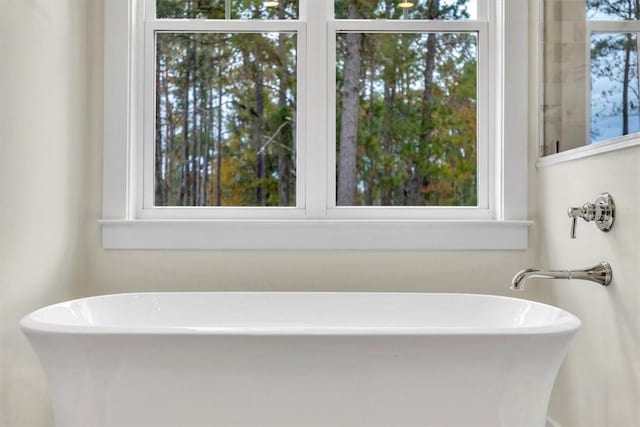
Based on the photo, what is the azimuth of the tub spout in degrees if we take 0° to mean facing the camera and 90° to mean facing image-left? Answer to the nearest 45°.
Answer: approximately 90°

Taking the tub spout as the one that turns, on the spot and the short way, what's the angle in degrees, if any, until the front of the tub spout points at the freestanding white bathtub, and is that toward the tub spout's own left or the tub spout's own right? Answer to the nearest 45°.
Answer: approximately 45° to the tub spout's own left

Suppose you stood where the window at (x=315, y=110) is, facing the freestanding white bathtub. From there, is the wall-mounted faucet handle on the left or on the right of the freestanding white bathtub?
left

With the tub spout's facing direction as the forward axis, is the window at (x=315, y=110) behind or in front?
in front
